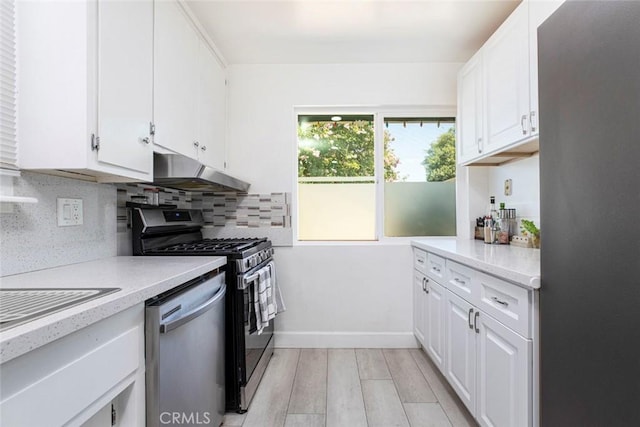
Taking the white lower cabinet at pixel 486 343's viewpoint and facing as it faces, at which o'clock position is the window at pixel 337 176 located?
The window is roughly at 3 o'clock from the white lower cabinet.

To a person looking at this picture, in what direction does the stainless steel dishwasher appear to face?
facing the viewer and to the right of the viewer

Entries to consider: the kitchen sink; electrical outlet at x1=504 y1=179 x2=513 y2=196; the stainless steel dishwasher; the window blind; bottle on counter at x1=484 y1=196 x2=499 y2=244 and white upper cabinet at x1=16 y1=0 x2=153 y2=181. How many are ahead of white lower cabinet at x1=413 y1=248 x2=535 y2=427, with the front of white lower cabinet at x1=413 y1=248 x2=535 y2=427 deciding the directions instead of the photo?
4

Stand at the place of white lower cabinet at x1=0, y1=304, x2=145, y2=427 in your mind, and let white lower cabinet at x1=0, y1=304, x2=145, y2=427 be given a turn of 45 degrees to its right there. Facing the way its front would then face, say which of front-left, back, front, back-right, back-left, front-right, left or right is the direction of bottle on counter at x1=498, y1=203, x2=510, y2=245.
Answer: left

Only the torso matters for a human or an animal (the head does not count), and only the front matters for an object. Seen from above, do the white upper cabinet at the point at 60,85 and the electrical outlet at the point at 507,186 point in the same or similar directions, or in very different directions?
very different directions

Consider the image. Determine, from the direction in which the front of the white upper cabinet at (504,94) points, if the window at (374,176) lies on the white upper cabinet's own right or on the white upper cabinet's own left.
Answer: on the white upper cabinet's own right

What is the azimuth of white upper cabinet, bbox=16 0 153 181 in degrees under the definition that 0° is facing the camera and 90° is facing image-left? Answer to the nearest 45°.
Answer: approximately 315°

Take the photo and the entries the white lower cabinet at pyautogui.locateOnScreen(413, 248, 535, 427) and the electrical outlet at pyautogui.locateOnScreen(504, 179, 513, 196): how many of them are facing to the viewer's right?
0

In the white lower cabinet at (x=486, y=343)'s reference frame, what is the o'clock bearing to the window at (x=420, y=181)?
The window is roughly at 4 o'clock from the white lower cabinet.

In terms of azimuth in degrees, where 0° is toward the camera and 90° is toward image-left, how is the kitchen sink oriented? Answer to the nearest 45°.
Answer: approximately 315°
